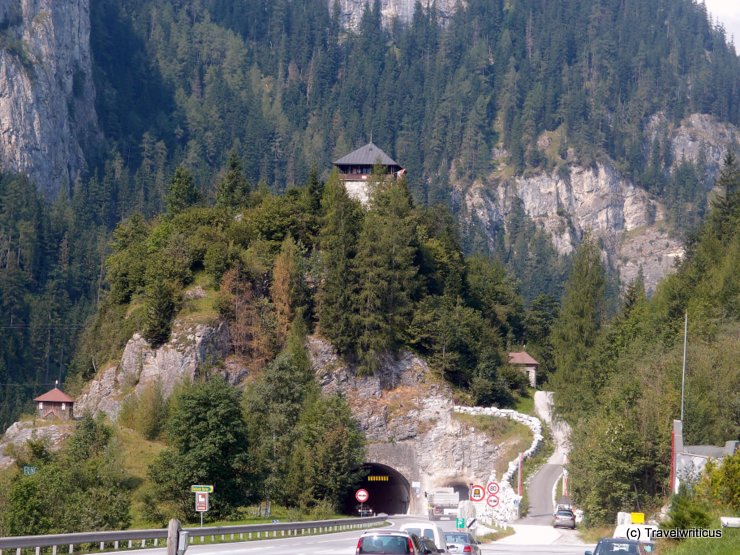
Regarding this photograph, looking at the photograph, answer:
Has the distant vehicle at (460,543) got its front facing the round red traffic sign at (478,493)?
yes

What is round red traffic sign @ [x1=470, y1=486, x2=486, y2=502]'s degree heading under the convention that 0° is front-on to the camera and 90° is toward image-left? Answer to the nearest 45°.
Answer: approximately 0°

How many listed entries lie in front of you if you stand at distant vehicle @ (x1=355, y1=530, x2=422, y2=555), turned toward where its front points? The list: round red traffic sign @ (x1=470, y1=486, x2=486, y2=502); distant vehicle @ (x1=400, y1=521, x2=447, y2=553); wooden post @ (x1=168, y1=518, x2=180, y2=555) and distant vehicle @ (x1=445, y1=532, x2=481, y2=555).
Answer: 3

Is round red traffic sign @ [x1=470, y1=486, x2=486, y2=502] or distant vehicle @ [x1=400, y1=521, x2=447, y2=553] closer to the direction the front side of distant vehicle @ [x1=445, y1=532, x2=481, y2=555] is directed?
the round red traffic sign

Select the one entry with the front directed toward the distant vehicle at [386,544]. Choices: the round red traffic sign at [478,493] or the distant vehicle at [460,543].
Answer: the round red traffic sign

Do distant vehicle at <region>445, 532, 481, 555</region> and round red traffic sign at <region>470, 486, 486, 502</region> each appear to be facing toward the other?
yes

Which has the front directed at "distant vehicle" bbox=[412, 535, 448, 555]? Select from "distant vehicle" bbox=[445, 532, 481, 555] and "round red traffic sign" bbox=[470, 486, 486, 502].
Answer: the round red traffic sign

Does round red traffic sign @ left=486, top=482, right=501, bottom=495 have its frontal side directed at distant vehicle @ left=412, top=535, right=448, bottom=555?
yes

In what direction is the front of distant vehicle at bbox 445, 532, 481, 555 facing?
away from the camera

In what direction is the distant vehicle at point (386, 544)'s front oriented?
away from the camera

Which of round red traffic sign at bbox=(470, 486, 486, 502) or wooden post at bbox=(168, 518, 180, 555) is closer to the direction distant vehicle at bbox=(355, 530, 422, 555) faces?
the round red traffic sign
